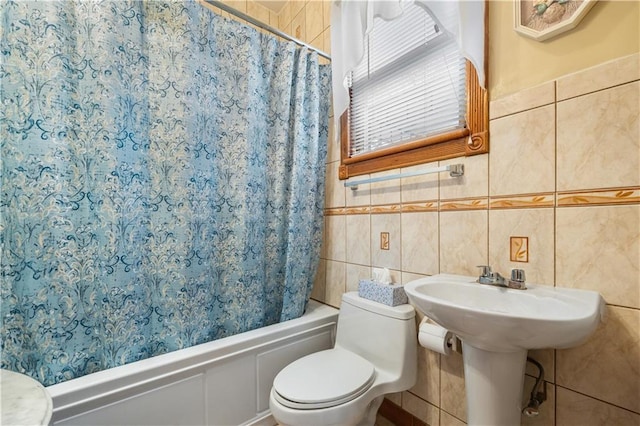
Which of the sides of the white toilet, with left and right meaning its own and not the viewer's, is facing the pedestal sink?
left

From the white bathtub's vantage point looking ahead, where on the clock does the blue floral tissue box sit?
The blue floral tissue box is roughly at 11 o'clock from the white bathtub.

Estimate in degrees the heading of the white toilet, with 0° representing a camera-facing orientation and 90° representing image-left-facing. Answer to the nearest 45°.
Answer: approximately 45°

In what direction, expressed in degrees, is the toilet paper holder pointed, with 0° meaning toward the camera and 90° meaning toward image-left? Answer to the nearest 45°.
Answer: approximately 45°

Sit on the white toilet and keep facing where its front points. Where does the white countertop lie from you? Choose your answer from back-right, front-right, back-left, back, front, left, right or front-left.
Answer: front

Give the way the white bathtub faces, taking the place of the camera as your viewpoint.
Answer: facing the viewer and to the right of the viewer

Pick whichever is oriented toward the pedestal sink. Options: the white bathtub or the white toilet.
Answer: the white bathtub

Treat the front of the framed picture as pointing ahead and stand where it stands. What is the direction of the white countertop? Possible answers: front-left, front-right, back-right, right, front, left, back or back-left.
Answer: front

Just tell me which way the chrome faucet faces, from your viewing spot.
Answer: facing the viewer and to the left of the viewer
